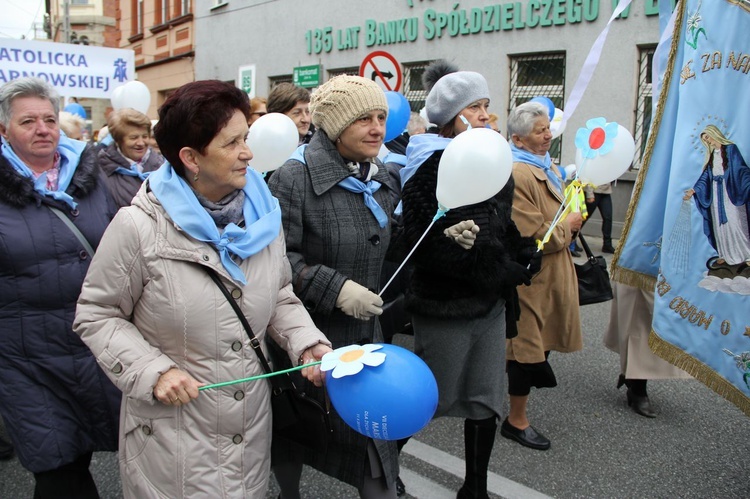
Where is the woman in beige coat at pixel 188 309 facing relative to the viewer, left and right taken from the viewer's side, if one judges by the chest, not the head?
facing the viewer and to the right of the viewer

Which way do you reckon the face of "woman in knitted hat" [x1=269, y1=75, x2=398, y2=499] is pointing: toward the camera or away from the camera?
toward the camera

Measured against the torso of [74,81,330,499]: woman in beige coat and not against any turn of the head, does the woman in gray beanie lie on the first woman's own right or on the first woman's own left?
on the first woman's own left

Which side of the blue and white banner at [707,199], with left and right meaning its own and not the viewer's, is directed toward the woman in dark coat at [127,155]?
right

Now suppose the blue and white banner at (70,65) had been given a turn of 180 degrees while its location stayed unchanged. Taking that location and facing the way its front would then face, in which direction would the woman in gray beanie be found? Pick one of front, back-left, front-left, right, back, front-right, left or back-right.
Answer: back

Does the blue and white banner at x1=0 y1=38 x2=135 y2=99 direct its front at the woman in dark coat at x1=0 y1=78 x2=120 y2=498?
yes

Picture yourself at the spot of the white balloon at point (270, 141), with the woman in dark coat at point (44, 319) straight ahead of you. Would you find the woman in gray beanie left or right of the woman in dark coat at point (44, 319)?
left

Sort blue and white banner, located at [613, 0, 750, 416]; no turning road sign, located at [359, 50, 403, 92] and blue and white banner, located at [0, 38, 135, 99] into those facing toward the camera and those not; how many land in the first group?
3

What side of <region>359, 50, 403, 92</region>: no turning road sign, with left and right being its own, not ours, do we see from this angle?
front

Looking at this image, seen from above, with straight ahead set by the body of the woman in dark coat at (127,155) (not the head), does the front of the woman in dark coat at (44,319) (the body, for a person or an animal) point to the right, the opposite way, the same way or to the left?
the same way

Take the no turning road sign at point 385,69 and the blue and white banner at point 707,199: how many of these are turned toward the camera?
2

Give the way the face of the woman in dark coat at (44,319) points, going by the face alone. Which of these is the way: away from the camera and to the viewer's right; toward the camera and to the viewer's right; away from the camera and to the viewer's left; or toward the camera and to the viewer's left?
toward the camera and to the viewer's right

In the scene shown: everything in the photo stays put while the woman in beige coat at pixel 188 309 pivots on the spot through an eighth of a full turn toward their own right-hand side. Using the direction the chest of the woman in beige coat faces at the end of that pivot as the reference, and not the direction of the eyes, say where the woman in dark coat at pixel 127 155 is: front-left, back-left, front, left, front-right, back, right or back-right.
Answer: back

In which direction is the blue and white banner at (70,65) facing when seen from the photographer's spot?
facing the viewer

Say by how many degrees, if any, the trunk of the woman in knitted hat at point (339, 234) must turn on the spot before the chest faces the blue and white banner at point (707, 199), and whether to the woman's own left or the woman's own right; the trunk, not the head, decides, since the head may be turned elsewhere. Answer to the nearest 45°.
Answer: approximately 45° to the woman's own left

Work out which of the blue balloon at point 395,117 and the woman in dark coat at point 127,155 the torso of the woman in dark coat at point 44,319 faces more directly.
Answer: the blue balloon

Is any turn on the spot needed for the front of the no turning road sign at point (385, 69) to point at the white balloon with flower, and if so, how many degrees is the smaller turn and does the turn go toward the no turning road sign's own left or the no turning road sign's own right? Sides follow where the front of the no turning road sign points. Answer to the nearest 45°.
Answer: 0° — it already faces it

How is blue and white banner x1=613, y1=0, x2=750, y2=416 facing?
toward the camera
